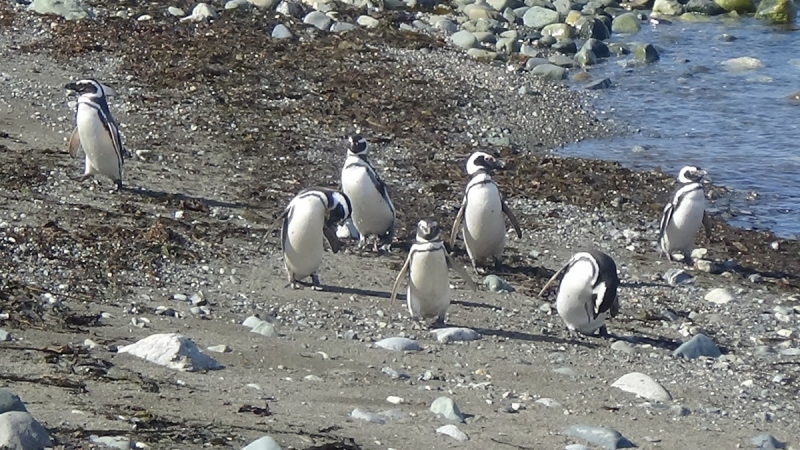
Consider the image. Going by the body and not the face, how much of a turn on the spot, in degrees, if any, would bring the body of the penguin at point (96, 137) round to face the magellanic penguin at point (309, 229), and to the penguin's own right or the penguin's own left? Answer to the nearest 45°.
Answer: approximately 90° to the penguin's own left

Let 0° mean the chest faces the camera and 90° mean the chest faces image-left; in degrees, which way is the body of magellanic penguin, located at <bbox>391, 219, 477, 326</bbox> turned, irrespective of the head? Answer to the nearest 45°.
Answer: approximately 0°

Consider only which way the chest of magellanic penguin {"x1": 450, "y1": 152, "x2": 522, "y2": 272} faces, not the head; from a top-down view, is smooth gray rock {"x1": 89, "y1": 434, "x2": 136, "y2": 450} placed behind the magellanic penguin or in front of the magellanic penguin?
in front

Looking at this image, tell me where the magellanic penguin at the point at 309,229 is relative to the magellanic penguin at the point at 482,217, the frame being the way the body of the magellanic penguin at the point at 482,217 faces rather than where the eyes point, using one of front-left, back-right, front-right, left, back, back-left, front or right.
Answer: front-right

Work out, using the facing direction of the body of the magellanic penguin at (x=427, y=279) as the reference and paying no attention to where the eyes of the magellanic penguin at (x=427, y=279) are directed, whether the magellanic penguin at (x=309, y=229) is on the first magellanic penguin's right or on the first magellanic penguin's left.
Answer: on the first magellanic penguin's right

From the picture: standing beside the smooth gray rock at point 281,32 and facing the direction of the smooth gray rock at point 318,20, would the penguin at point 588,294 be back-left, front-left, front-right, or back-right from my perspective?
back-right

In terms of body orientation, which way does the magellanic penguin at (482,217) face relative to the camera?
toward the camera

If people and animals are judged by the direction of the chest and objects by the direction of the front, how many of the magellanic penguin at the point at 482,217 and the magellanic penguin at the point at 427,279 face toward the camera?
2

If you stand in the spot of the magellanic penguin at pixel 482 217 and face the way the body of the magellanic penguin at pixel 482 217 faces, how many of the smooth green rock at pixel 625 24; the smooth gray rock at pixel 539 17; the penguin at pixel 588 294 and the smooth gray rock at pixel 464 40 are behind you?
3

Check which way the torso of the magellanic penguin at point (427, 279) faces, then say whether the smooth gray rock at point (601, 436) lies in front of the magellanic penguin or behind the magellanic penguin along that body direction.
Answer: in front

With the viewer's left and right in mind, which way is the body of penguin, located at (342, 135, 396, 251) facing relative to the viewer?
facing the viewer and to the left of the viewer
